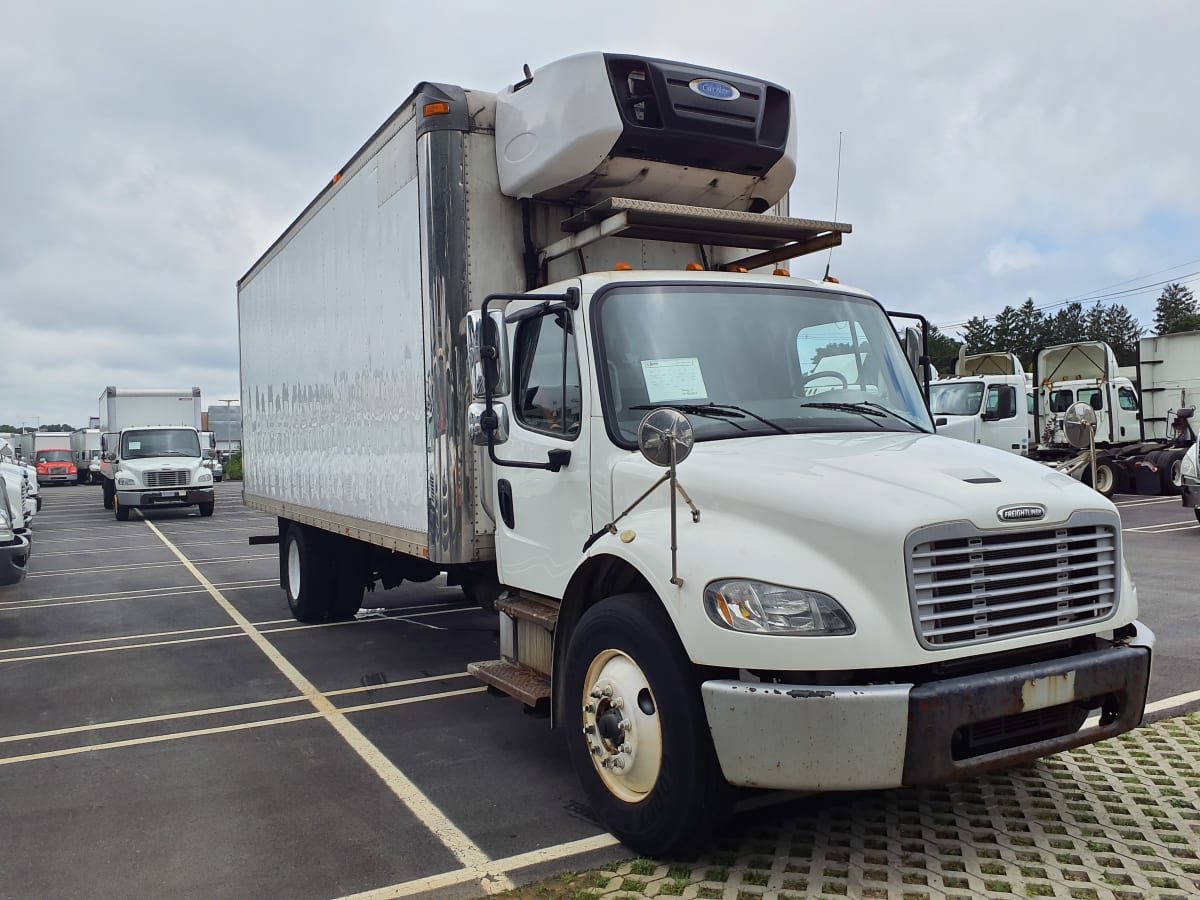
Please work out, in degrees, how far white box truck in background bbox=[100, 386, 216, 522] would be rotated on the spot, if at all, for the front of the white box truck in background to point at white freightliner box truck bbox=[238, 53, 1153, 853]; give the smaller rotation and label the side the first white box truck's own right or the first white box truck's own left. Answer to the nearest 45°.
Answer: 0° — it already faces it

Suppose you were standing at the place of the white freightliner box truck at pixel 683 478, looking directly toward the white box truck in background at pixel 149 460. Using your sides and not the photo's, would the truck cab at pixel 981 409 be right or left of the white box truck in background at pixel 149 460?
right

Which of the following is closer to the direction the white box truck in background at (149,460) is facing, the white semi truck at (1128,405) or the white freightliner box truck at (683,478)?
the white freightliner box truck

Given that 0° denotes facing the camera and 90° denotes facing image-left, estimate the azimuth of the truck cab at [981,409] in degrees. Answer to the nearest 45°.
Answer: approximately 45°

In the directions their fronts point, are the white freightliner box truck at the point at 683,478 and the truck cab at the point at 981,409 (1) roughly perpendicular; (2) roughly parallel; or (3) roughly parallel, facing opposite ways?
roughly perpendicular

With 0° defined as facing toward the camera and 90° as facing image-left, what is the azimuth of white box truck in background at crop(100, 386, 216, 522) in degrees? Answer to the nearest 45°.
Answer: approximately 0°

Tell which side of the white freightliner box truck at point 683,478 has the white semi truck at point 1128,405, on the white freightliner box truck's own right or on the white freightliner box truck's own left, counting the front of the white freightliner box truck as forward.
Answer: on the white freightliner box truck's own left

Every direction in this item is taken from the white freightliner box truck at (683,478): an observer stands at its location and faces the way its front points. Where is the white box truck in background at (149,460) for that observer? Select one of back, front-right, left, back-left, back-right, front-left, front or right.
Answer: back

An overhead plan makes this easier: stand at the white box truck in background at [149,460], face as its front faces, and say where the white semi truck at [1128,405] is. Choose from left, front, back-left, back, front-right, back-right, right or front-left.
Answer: front-left

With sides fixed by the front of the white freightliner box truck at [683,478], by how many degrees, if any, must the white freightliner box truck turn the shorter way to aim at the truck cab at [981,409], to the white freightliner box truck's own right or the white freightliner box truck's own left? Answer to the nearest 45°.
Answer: approximately 135° to the white freightliner box truck's own left
